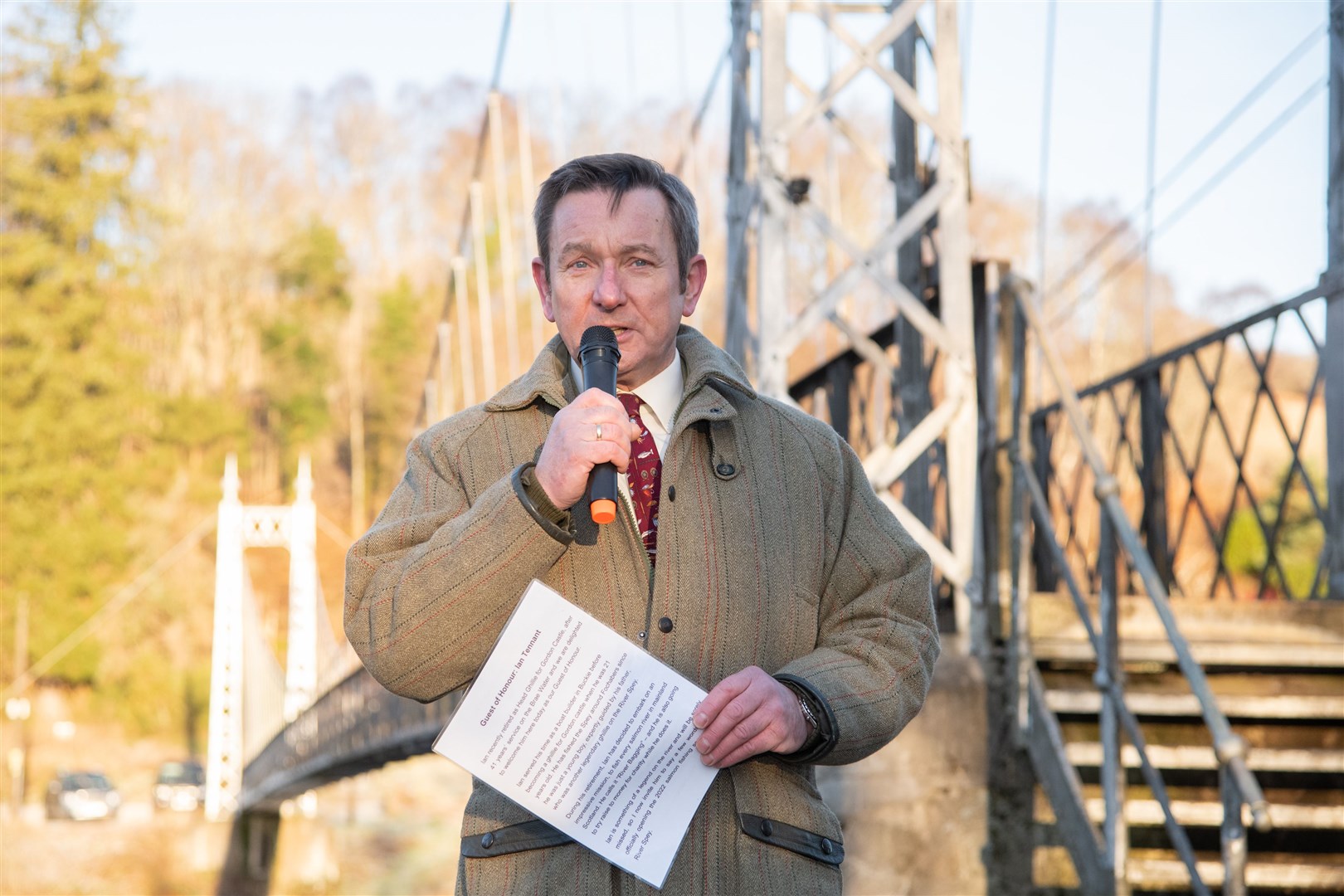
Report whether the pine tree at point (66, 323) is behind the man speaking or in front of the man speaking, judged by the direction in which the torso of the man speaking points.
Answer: behind

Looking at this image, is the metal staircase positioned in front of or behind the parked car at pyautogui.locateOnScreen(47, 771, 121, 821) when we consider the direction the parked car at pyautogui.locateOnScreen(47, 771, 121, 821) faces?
in front

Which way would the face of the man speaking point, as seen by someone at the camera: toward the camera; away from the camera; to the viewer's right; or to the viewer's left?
toward the camera

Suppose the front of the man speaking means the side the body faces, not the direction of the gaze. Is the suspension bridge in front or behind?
behind

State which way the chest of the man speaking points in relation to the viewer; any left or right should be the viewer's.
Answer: facing the viewer

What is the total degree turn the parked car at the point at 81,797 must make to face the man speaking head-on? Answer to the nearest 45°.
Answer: approximately 45° to its right

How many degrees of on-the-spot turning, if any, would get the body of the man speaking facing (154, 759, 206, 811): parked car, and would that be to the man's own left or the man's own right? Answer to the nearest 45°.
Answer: approximately 180°

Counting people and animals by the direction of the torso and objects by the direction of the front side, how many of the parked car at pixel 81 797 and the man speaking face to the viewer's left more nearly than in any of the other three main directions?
0

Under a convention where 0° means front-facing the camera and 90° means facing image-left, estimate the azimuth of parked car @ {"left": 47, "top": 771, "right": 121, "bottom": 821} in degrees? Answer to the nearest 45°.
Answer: approximately 315°

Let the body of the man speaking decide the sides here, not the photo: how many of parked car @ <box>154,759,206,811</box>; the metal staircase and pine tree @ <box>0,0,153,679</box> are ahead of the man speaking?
0
